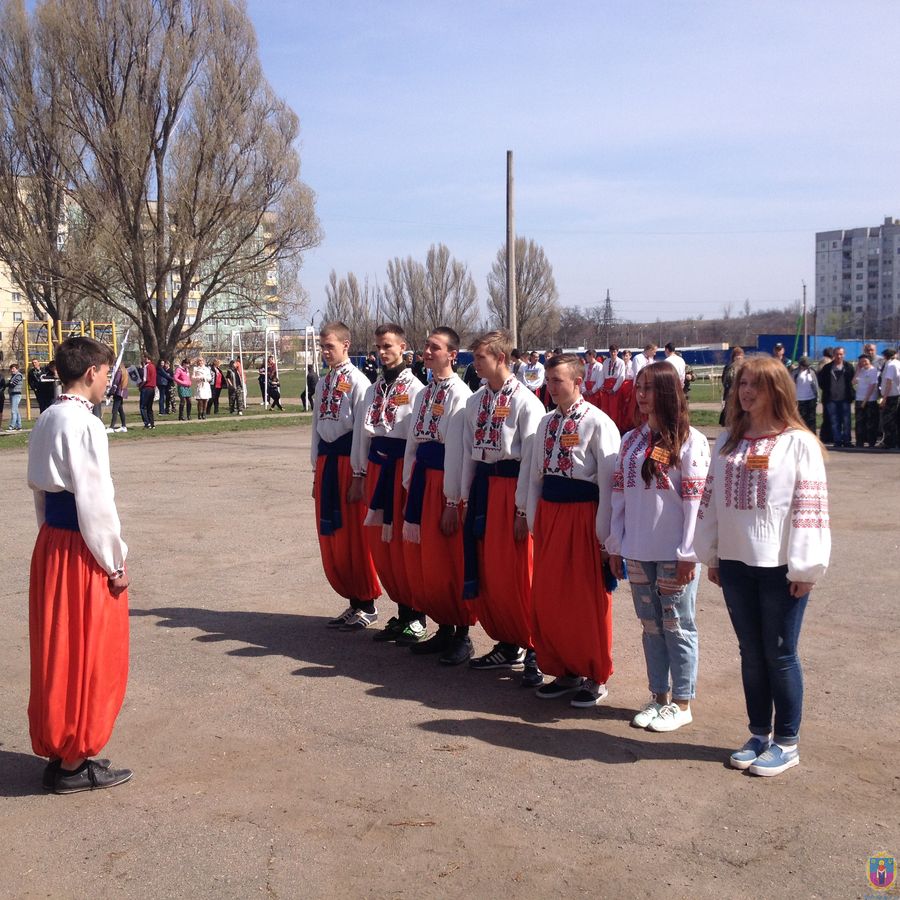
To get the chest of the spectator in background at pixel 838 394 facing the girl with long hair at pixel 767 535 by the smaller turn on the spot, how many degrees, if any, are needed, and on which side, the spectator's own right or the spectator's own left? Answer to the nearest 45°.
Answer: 0° — they already face them

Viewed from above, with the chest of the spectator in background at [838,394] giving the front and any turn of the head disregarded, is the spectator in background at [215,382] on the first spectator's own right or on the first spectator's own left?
on the first spectator's own right

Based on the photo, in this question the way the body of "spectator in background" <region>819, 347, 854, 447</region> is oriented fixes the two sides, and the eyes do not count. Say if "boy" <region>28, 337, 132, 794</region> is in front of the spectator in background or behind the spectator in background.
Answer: in front

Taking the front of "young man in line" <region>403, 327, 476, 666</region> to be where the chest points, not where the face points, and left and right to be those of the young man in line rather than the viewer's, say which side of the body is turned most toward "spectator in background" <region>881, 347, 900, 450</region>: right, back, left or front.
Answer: back

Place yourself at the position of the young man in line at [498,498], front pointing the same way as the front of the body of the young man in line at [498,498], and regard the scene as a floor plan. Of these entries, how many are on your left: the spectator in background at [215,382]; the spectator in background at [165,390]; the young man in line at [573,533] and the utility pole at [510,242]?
1

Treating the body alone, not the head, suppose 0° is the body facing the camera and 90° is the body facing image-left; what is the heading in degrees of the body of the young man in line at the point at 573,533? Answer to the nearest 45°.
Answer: approximately 45°

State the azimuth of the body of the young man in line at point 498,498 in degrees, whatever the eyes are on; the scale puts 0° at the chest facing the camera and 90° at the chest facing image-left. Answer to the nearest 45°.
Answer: approximately 45°

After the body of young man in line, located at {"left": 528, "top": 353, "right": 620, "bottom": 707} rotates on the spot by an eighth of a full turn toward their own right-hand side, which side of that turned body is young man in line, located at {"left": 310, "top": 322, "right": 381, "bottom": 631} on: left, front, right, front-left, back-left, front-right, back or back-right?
front-right

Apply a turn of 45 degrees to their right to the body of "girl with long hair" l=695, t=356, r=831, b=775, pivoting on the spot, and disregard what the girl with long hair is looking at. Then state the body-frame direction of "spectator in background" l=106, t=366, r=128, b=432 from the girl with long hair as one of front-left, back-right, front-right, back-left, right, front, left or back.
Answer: front-right

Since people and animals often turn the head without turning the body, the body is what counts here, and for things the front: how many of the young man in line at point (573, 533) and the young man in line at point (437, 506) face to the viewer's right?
0

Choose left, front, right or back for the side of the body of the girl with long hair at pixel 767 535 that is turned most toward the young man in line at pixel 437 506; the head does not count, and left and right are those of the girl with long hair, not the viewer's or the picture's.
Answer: right
